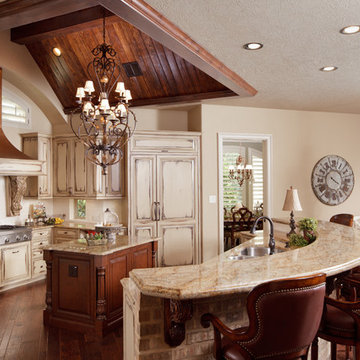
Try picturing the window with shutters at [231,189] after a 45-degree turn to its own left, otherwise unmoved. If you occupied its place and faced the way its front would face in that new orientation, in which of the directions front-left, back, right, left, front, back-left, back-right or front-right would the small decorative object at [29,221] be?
right

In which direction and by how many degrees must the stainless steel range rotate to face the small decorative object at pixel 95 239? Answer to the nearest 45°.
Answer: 0° — it already faces it

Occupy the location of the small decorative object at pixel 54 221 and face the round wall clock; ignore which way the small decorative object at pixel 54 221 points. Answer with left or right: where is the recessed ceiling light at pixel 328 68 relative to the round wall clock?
right

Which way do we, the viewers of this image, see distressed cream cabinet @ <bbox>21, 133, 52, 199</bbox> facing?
facing the viewer and to the right of the viewer

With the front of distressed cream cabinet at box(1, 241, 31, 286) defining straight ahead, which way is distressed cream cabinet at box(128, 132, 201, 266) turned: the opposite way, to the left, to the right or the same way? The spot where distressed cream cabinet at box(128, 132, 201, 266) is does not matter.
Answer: to the right

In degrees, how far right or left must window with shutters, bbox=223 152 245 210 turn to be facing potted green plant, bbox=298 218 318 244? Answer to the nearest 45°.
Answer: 0° — it already faces it

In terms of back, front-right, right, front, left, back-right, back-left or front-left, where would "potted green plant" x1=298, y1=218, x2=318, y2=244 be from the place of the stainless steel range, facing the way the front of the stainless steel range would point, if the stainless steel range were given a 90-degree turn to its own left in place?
right

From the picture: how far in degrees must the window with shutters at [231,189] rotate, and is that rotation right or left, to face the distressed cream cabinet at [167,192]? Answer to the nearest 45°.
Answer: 0° — it already faces it

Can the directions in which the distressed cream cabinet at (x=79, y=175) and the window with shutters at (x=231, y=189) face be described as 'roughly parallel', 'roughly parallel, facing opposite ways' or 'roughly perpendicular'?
roughly parallel

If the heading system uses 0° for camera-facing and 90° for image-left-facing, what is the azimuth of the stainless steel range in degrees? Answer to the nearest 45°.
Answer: approximately 315°

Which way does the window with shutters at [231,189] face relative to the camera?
toward the camera

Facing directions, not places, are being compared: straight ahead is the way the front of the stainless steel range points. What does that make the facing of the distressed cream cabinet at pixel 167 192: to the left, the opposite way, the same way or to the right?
to the right

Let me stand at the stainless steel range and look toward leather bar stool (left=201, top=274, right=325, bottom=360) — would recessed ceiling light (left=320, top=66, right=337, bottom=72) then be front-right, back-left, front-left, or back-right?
front-left

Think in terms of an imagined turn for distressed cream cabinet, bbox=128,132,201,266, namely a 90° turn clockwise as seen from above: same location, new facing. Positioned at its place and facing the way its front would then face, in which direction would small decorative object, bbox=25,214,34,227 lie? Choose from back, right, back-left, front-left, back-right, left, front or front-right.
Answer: front

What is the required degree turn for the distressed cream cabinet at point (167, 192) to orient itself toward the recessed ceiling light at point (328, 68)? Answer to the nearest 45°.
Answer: approximately 45° to its left

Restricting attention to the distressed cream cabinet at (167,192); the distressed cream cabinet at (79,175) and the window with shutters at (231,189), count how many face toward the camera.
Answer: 3

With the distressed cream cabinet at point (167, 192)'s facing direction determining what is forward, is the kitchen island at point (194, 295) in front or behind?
in front

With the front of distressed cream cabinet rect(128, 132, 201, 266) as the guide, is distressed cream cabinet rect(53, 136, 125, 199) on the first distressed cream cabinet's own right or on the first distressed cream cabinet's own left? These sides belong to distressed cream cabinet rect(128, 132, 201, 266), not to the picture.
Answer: on the first distressed cream cabinet's own right

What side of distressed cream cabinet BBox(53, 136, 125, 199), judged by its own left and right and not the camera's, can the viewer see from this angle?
front

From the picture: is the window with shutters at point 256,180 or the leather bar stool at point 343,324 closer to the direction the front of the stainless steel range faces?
the leather bar stool
